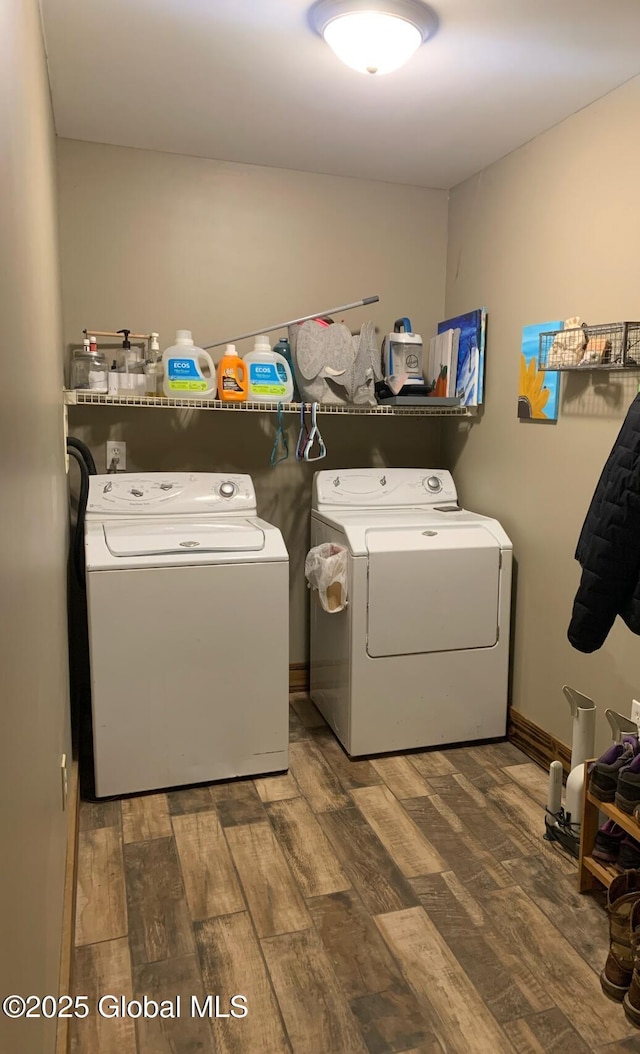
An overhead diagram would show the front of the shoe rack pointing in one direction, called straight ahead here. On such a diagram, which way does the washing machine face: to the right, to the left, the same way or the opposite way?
to the left

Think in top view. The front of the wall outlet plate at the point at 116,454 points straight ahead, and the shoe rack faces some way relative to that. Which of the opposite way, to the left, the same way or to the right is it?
to the right

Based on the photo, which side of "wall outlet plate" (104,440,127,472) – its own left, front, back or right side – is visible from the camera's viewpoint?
front

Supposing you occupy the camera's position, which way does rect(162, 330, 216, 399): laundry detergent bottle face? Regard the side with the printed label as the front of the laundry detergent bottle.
facing the viewer

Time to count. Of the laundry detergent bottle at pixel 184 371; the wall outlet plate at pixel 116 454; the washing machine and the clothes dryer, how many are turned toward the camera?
4

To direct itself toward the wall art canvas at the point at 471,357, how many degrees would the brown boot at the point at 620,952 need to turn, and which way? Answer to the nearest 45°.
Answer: approximately 90° to its right

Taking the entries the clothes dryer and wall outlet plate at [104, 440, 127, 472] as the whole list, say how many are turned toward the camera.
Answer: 2

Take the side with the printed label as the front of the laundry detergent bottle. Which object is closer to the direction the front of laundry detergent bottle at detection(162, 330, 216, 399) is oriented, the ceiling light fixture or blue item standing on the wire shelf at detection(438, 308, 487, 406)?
the ceiling light fixture

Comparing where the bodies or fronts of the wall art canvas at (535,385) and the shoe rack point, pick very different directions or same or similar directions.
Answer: same or similar directions

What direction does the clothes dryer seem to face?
toward the camera

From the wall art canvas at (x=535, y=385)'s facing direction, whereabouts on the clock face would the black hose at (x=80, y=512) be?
The black hose is roughly at 1 o'clock from the wall art canvas.

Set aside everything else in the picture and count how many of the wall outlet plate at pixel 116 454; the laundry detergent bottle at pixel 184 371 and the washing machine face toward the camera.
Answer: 3

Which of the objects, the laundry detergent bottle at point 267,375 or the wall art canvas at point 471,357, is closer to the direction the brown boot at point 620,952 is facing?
the laundry detergent bottle

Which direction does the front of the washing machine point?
toward the camera
